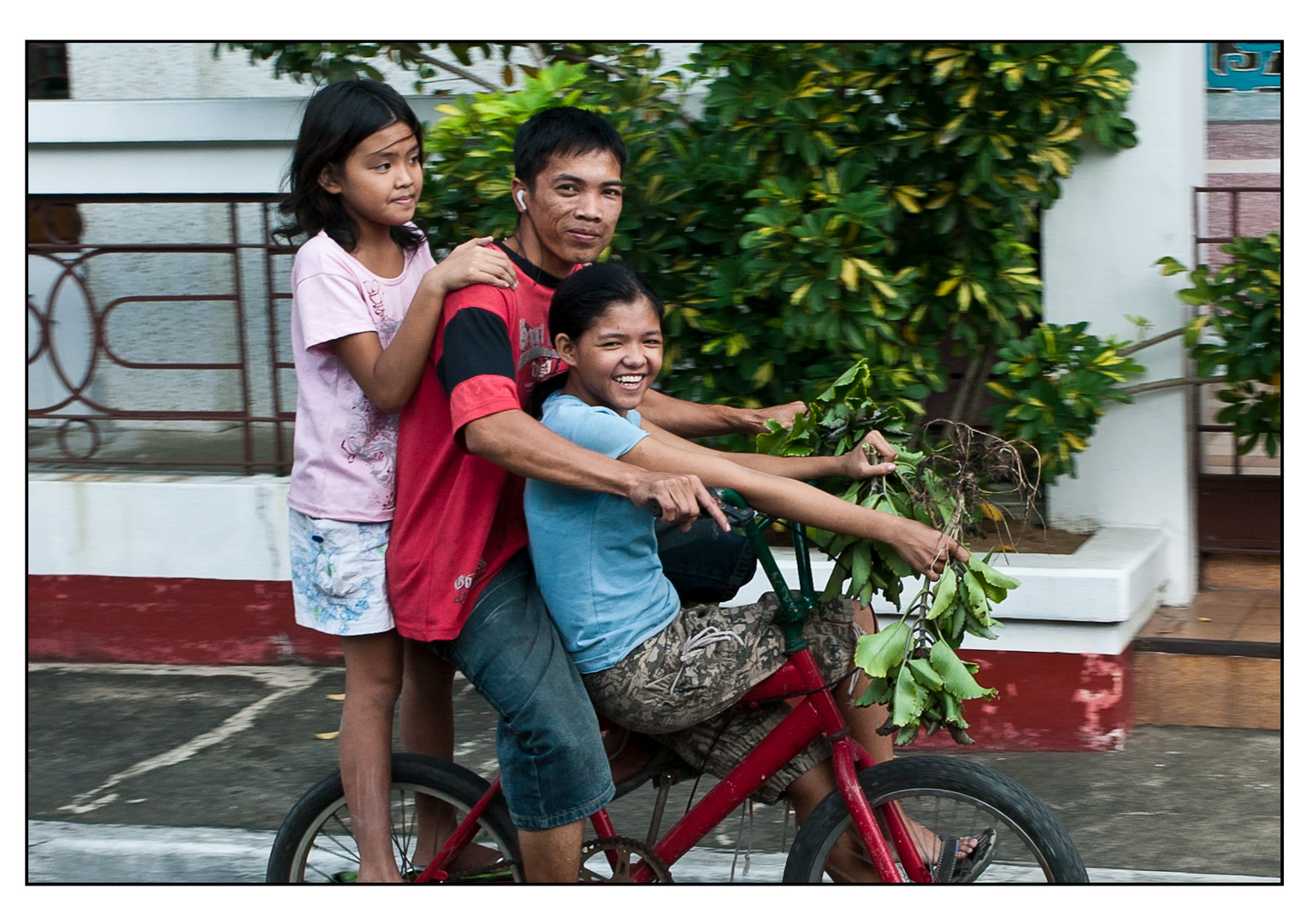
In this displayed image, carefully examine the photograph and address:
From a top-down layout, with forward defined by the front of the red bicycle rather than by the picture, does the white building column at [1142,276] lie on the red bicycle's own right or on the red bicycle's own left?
on the red bicycle's own left

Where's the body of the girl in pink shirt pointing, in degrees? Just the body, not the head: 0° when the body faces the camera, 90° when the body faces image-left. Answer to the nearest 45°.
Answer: approximately 315°

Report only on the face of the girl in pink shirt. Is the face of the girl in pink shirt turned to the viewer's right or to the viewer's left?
to the viewer's right

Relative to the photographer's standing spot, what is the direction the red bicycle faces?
facing to the right of the viewer
